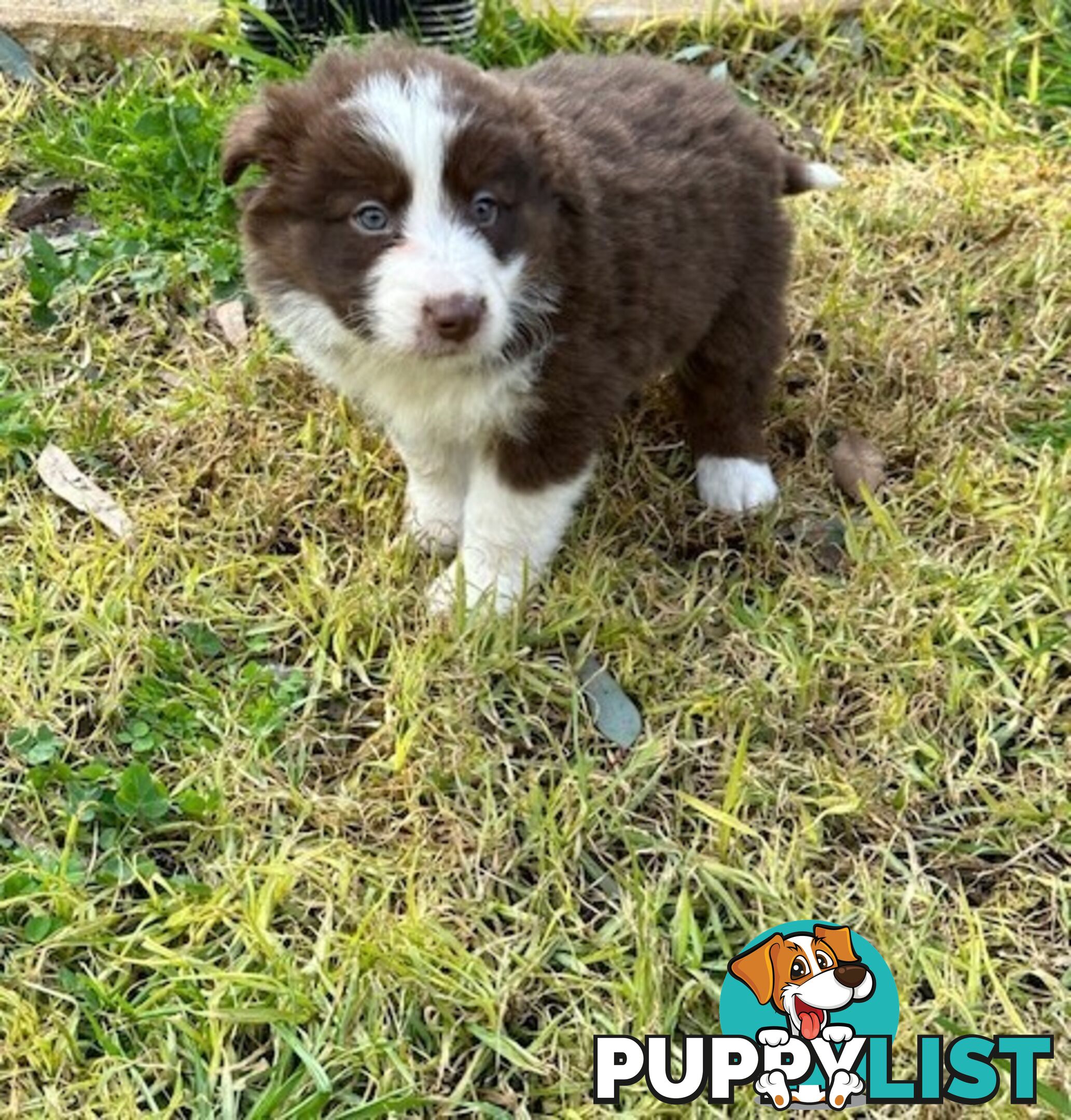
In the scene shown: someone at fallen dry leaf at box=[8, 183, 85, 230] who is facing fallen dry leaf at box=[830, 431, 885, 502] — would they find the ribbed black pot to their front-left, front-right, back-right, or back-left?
front-left

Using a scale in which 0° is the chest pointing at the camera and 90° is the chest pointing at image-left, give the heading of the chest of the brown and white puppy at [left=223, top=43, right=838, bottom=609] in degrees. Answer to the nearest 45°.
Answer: approximately 45°

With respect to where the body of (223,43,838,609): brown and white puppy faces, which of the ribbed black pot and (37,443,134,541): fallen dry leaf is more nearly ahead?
the fallen dry leaf

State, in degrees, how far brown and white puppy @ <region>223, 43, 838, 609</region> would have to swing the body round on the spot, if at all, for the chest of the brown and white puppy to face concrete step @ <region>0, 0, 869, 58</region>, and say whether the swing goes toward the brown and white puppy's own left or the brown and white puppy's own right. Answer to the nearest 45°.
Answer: approximately 90° to the brown and white puppy's own right

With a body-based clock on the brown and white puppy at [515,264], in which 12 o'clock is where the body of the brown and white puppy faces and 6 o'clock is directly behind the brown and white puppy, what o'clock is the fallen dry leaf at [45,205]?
The fallen dry leaf is roughly at 3 o'clock from the brown and white puppy.

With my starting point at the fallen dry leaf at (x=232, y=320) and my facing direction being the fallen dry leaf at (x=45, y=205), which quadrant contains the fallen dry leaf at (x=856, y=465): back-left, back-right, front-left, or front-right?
back-right

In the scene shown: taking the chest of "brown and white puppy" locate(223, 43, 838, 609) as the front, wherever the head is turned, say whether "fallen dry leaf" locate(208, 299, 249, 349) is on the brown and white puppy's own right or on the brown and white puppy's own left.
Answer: on the brown and white puppy's own right

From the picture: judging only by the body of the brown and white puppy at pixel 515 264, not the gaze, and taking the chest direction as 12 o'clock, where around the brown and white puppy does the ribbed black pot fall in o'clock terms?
The ribbed black pot is roughly at 4 o'clock from the brown and white puppy.
